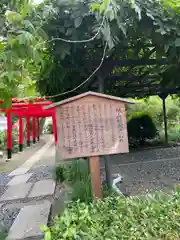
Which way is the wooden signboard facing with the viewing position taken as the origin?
facing the viewer

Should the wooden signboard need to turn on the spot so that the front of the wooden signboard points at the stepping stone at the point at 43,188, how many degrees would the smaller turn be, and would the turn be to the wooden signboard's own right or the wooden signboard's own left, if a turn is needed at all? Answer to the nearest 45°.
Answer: approximately 135° to the wooden signboard's own right

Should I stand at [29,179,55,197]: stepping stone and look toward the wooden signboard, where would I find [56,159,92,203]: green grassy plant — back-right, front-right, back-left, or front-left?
front-left

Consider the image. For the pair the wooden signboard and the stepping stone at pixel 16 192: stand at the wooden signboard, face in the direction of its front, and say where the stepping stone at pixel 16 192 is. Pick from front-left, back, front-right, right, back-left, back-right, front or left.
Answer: back-right

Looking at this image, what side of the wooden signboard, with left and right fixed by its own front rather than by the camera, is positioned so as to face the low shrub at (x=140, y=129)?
back

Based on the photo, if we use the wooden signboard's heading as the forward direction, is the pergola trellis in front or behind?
behind
